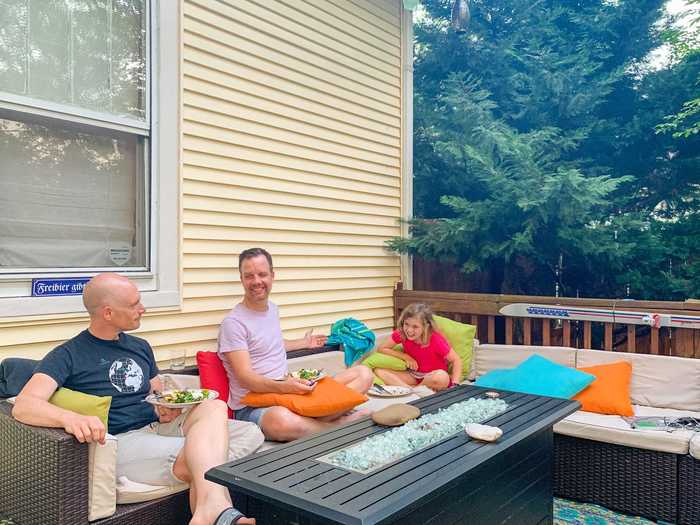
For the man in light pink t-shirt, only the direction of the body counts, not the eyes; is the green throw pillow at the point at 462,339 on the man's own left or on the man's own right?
on the man's own left

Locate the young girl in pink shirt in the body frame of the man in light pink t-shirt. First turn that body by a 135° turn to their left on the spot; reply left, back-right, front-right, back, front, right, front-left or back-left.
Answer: front-right

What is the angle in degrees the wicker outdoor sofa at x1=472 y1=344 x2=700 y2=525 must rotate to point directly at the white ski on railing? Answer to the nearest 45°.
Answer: approximately 135° to its right

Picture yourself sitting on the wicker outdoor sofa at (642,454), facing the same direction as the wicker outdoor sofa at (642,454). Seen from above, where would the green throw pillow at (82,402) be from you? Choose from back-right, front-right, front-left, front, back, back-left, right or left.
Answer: front

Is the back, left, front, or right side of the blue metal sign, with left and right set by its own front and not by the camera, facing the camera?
front

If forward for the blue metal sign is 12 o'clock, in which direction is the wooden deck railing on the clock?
The wooden deck railing is roughly at 9 o'clock from the blue metal sign.

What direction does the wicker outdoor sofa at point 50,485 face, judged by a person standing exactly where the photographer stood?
facing the viewer and to the right of the viewer

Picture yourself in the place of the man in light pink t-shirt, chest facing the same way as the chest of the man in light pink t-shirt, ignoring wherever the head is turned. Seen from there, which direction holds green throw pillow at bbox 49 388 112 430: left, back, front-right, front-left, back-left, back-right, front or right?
right

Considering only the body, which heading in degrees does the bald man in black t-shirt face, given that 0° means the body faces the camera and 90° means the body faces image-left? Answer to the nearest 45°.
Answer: approximately 315°

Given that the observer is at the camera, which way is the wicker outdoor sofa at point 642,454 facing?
facing the viewer and to the left of the viewer

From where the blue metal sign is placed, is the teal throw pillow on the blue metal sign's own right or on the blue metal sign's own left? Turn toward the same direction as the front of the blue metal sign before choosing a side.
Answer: on the blue metal sign's own left

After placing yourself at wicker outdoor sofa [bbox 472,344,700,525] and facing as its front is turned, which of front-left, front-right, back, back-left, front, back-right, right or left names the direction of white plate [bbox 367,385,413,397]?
front-right

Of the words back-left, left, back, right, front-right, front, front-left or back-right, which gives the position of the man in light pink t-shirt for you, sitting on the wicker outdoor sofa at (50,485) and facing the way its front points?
left

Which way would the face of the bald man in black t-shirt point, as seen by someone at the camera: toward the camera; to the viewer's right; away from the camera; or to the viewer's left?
to the viewer's right

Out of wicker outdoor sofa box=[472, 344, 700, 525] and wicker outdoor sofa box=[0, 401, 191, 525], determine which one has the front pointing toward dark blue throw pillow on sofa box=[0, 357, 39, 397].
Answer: wicker outdoor sofa box=[472, 344, 700, 525]

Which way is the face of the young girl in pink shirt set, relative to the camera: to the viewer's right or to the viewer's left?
to the viewer's left
